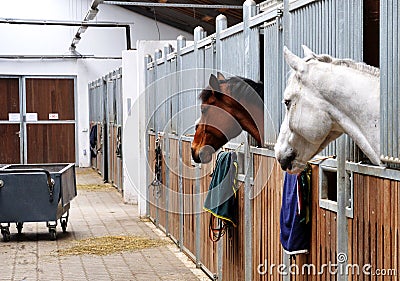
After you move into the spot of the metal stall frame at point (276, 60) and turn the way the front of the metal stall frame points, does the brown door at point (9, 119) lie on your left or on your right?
on your right

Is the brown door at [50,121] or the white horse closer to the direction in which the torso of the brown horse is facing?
the brown door

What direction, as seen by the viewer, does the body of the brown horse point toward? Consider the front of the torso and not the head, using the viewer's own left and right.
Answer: facing to the left of the viewer

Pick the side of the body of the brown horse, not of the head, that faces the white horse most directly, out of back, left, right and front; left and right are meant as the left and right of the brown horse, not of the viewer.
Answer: left
